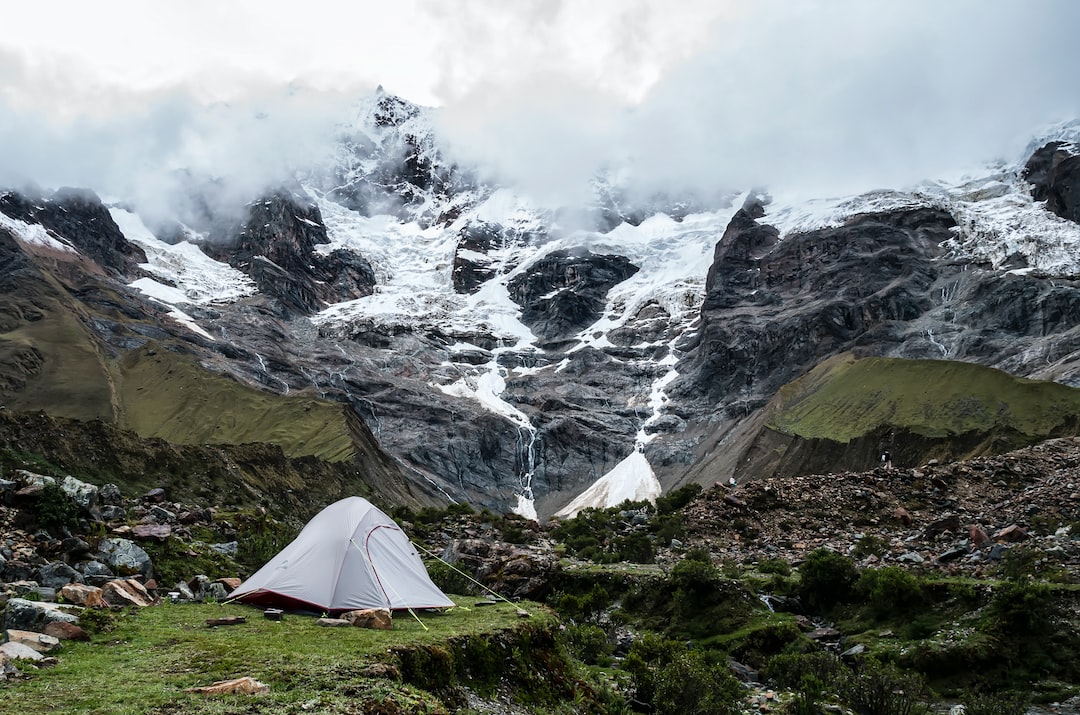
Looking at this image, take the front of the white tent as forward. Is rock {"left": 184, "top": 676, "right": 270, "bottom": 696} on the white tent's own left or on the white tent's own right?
on the white tent's own right

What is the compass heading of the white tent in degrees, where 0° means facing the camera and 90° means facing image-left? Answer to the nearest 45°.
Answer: approximately 315°

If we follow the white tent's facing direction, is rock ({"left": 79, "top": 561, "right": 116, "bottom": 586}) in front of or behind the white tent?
behind

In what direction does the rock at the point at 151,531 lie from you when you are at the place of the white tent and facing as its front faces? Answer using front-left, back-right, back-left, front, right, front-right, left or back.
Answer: back

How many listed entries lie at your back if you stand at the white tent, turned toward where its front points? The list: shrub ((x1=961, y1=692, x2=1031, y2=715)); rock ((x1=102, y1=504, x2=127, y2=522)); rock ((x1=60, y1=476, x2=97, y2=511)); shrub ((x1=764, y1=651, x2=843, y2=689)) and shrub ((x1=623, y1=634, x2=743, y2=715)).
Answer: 2

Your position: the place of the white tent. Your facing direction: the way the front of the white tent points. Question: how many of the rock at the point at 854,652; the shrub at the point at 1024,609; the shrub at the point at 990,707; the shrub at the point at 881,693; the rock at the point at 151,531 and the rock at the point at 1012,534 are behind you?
1

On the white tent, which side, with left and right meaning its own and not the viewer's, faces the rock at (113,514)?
back

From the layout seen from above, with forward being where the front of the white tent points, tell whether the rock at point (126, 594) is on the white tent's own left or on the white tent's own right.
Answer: on the white tent's own right

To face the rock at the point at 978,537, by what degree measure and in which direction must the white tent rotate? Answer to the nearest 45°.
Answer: approximately 45° to its left

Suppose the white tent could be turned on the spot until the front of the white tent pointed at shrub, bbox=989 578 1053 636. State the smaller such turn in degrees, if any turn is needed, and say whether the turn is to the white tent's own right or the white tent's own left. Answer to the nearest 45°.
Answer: approximately 45° to the white tent's own left

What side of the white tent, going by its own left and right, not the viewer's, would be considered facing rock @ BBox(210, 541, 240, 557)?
back

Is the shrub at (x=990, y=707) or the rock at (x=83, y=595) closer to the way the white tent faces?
the shrub

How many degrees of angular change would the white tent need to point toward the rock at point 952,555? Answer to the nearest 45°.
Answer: approximately 45° to its left

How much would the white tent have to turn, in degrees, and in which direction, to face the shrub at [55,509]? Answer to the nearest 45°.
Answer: approximately 180°

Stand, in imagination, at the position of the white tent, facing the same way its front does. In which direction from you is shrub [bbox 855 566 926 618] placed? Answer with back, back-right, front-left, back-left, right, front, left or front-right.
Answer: front-left
